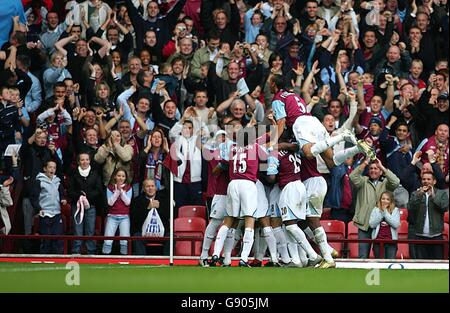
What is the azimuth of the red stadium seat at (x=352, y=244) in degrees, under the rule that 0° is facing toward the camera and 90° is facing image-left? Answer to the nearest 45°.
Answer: approximately 0°

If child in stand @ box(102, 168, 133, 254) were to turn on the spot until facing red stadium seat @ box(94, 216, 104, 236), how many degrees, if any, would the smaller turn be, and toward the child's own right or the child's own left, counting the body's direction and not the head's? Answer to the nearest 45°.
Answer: approximately 135° to the child's own right

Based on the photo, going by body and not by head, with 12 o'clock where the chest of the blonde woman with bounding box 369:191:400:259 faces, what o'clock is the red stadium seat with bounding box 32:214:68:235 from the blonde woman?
The red stadium seat is roughly at 3 o'clock from the blonde woman.

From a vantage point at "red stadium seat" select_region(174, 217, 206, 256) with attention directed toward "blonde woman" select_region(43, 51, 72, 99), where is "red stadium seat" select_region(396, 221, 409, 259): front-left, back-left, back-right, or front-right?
back-right

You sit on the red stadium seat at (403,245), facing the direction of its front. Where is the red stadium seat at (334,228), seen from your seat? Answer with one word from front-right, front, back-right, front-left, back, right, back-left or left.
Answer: right

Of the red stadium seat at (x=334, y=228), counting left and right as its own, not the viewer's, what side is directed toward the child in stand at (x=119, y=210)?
right

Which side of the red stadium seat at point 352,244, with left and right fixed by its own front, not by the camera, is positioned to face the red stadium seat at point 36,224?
right

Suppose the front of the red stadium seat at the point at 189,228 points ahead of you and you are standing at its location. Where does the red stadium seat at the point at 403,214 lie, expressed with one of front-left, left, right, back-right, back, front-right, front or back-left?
left

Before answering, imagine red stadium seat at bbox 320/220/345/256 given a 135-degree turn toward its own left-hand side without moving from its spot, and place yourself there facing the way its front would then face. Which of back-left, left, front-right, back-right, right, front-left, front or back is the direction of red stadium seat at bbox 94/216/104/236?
back-left

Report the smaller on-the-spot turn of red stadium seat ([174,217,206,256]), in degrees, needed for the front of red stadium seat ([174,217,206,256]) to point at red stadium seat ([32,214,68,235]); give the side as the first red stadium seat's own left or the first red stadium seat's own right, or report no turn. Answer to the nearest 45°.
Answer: approximately 90° to the first red stadium seat's own right
